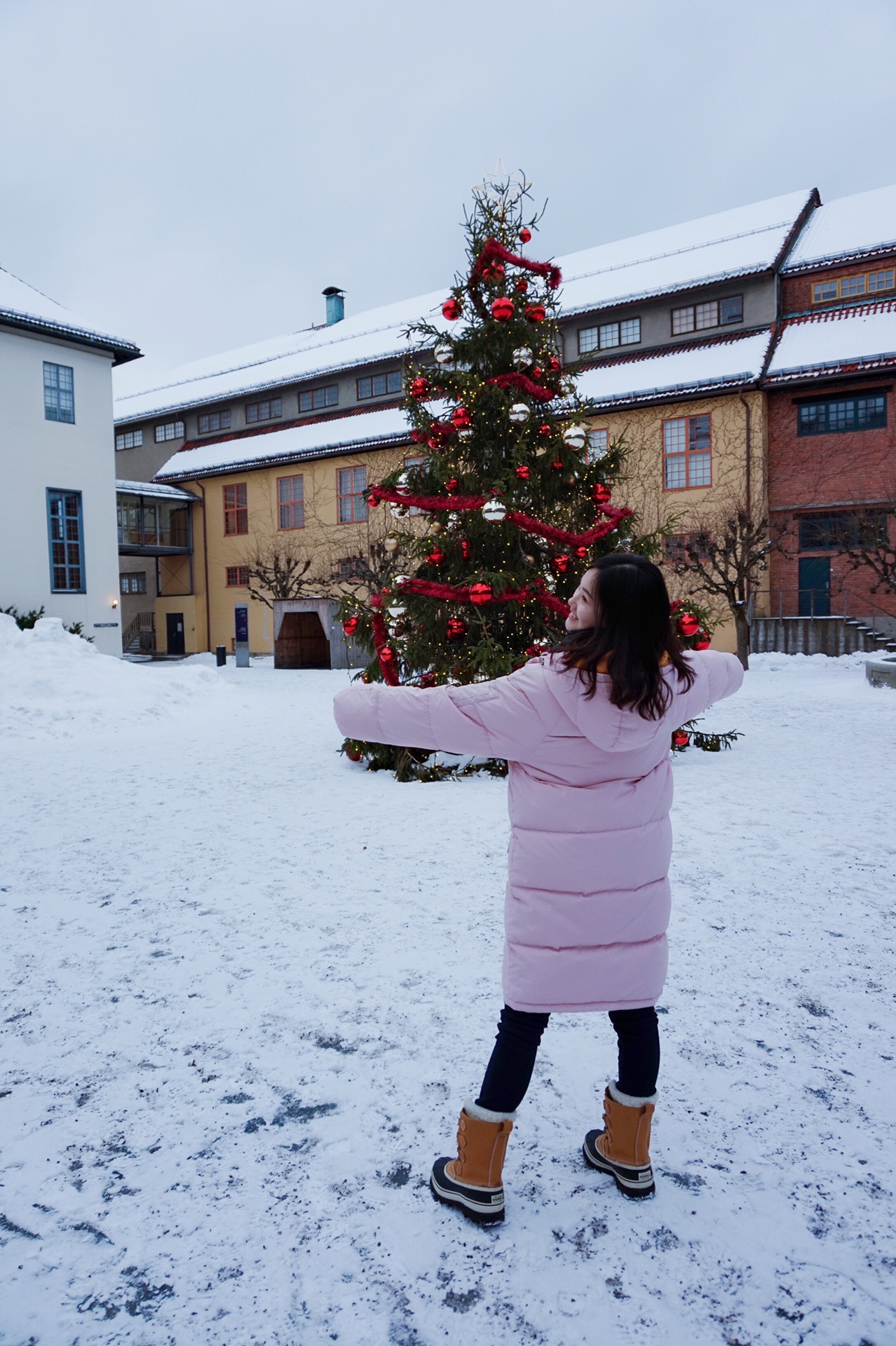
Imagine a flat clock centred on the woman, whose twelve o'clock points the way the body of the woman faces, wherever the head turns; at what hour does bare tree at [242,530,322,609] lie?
The bare tree is roughly at 1 o'clock from the woman.

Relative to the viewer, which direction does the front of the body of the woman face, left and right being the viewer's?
facing away from the viewer and to the left of the viewer

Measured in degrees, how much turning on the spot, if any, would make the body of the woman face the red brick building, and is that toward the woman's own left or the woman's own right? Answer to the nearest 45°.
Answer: approximately 45° to the woman's own right

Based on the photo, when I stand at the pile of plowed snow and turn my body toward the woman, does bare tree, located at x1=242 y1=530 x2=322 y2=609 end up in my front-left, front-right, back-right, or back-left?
back-left

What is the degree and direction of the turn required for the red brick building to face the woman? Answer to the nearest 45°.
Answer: approximately 45° to its left

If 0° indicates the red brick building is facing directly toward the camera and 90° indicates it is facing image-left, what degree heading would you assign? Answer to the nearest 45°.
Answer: approximately 45°
